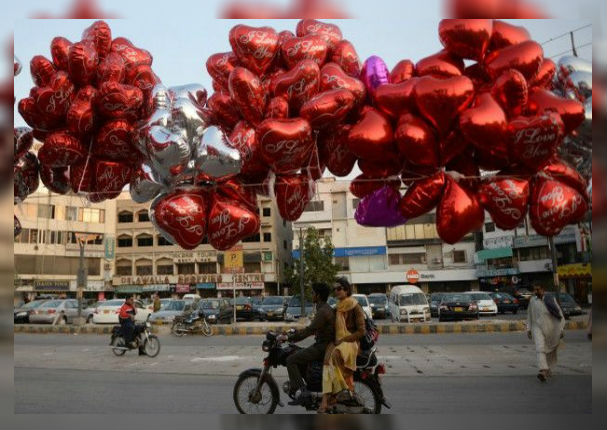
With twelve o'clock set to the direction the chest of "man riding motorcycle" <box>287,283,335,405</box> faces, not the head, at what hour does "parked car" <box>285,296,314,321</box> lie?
The parked car is roughly at 3 o'clock from the man riding motorcycle.

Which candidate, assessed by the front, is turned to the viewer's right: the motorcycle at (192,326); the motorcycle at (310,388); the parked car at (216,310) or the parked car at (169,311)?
the motorcycle at (192,326)

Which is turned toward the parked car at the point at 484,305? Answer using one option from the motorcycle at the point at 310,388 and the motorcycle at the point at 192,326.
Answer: the motorcycle at the point at 192,326

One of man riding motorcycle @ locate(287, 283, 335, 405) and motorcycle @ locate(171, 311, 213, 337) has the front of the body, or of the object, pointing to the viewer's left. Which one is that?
the man riding motorcycle

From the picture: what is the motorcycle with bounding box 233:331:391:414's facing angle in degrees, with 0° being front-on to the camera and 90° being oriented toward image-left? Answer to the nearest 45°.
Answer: approximately 90°

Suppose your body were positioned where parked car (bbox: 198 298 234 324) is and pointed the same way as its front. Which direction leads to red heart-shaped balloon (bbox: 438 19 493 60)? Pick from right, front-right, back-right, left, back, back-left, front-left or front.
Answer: front-left

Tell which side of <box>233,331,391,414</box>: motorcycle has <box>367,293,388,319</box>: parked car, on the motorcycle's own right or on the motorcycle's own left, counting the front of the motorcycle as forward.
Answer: on the motorcycle's own right

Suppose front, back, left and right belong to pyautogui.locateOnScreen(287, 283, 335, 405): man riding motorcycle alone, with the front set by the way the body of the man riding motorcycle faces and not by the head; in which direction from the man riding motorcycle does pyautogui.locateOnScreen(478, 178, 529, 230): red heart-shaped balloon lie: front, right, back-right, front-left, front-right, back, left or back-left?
back-left

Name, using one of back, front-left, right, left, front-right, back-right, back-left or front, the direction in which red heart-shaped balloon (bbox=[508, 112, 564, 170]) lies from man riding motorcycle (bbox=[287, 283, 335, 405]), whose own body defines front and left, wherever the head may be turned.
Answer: back-left

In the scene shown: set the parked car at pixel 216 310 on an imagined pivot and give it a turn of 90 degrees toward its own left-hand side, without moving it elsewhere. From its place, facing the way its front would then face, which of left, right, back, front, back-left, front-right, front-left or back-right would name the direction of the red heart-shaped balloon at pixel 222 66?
front-right

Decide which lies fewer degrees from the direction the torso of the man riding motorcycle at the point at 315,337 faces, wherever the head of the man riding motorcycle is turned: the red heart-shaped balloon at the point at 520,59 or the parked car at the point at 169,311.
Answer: the parked car

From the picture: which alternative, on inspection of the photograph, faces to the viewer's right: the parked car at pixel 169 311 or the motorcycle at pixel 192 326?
the motorcycle

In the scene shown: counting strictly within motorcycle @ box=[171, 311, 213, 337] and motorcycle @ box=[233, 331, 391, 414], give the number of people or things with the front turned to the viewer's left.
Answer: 1

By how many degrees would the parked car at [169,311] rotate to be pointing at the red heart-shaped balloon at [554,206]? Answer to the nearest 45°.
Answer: approximately 45° to its left

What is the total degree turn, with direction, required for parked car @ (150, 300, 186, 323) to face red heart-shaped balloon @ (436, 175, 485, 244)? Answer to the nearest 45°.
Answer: approximately 45° to its left
